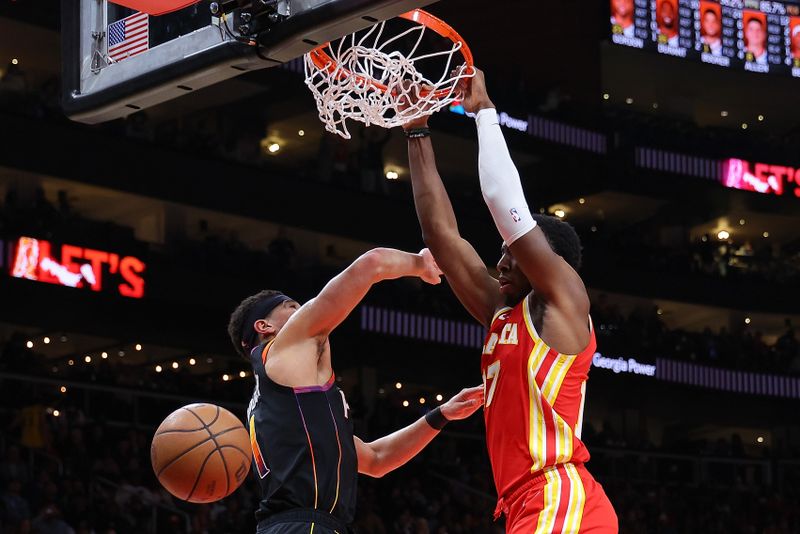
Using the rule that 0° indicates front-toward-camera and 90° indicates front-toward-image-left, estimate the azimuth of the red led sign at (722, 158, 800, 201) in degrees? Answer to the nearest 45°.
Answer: approximately 0°

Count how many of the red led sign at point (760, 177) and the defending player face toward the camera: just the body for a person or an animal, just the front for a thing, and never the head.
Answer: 1

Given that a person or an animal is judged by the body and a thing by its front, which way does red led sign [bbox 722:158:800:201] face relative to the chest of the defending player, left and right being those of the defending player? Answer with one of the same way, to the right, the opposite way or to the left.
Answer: to the right

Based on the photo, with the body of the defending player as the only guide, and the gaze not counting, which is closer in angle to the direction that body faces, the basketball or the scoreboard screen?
the scoreboard screen

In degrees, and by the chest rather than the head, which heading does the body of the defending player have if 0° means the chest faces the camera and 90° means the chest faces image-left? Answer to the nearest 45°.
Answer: approximately 270°

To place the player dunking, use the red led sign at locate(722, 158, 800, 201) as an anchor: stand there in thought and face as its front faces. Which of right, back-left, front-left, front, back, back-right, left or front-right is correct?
front

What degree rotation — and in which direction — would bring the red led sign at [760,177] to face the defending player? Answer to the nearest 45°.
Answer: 0° — it already faces them

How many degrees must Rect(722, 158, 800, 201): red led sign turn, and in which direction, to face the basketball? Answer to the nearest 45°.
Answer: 0° — it already faces it

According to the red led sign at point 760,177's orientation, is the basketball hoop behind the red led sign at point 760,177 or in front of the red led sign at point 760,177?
in front

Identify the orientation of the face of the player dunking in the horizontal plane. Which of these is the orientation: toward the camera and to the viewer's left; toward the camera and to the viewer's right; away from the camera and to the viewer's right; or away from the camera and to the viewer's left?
toward the camera and to the viewer's left
